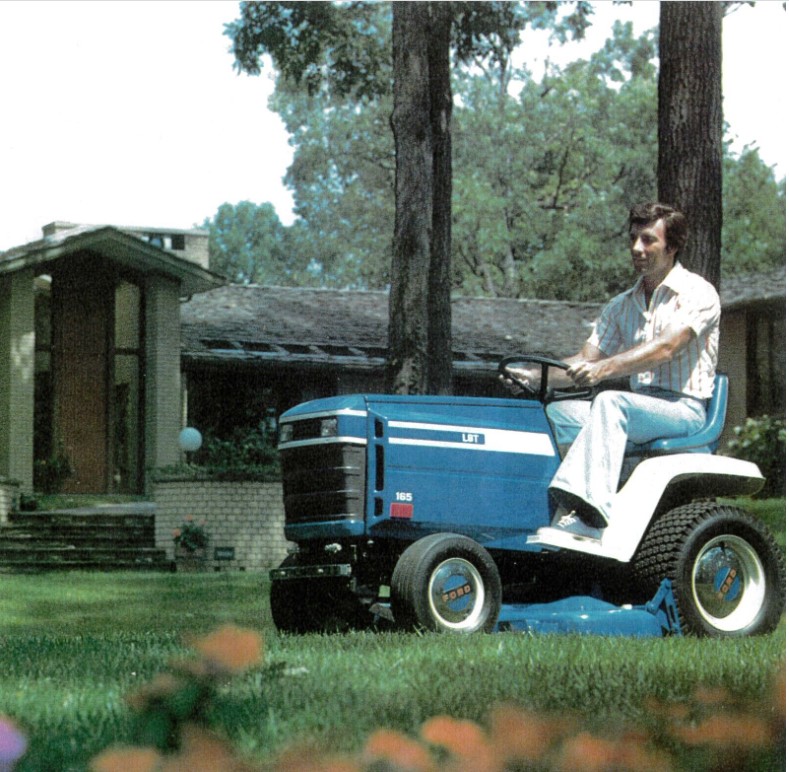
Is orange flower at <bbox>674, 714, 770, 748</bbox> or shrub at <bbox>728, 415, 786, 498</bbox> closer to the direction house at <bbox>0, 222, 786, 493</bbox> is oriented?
the orange flower

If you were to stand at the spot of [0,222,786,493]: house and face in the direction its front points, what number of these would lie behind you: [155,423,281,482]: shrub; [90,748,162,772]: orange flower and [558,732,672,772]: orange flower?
0

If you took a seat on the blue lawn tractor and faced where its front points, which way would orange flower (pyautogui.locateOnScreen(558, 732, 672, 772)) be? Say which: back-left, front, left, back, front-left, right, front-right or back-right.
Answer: front-left

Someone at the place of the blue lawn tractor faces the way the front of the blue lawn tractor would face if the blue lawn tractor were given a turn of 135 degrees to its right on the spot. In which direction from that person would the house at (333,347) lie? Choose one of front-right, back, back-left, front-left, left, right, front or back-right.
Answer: front

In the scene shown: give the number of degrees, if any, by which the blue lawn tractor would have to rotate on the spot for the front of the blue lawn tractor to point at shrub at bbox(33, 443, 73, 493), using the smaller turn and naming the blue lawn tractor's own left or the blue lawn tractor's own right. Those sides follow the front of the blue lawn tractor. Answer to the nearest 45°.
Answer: approximately 90° to the blue lawn tractor's own right

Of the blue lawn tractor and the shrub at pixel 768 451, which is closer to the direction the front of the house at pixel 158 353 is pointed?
the blue lawn tractor

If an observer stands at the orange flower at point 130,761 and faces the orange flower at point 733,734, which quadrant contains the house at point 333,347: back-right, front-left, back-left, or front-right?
front-left

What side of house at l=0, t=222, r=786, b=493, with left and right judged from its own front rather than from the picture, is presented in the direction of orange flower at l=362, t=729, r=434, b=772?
front

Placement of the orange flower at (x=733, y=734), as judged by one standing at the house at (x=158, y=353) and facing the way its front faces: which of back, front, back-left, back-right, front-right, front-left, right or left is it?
front

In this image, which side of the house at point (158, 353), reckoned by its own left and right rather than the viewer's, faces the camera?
front

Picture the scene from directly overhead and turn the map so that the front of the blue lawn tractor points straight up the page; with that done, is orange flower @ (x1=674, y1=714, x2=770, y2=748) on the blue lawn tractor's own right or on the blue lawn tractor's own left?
on the blue lawn tractor's own left

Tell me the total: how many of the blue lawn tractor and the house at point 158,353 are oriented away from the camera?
0

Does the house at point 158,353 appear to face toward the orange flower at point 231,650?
yes

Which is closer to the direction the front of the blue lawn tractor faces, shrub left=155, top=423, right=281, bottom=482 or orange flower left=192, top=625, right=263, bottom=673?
the orange flower

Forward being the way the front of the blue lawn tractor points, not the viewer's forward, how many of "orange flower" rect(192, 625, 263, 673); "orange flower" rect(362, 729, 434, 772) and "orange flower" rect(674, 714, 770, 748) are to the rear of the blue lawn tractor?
0
